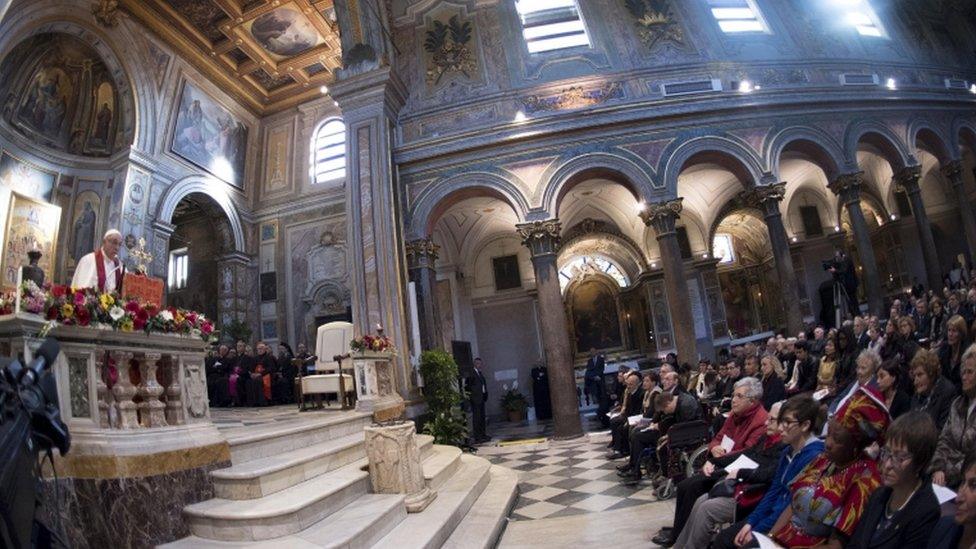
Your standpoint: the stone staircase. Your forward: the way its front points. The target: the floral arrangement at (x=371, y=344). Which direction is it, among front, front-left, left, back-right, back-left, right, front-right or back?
back-left

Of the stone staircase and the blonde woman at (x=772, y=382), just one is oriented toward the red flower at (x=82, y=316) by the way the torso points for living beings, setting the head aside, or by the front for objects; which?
the blonde woman

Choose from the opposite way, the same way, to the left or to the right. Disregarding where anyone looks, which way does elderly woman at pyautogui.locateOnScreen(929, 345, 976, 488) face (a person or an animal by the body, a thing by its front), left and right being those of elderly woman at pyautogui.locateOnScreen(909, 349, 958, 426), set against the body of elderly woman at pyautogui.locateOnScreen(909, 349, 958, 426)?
the same way

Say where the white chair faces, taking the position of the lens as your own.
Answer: facing the viewer and to the left of the viewer

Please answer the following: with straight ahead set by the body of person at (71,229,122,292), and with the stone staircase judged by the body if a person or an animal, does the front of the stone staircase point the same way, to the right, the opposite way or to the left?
the same way

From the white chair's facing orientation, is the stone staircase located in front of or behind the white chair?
in front

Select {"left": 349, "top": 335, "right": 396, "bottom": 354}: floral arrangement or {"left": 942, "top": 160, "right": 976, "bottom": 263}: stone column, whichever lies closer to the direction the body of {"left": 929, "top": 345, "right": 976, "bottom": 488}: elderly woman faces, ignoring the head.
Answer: the floral arrangement

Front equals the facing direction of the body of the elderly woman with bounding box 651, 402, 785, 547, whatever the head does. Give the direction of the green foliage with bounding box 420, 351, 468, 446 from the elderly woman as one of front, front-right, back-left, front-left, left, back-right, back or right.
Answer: front-right

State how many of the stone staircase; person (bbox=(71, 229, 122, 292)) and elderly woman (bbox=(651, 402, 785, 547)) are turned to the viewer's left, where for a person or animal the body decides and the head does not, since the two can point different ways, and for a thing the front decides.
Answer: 1

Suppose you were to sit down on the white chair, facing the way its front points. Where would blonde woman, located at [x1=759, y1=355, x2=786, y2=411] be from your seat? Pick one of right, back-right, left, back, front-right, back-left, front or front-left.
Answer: left

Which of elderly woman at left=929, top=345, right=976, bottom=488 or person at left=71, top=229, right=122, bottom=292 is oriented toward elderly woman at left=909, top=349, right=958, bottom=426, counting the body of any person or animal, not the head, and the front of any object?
the person

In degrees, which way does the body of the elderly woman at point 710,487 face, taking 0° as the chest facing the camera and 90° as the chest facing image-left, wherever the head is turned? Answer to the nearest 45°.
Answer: approximately 90°

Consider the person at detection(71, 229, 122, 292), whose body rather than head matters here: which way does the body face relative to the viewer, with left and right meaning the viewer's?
facing the viewer and to the right of the viewer

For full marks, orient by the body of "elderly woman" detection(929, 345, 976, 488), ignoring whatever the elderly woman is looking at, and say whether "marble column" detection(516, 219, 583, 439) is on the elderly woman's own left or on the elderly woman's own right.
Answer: on the elderly woman's own right

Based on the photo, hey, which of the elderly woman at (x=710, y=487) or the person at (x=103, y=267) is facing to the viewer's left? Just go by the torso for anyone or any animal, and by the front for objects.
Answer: the elderly woman

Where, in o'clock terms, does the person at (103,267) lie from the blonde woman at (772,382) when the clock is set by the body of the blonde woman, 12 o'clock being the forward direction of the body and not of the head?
The person is roughly at 12 o'clock from the blonde woman.

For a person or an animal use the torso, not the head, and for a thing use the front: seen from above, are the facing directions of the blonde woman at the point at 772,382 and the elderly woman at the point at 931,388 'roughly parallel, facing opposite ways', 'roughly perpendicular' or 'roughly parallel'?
roughly parallel
